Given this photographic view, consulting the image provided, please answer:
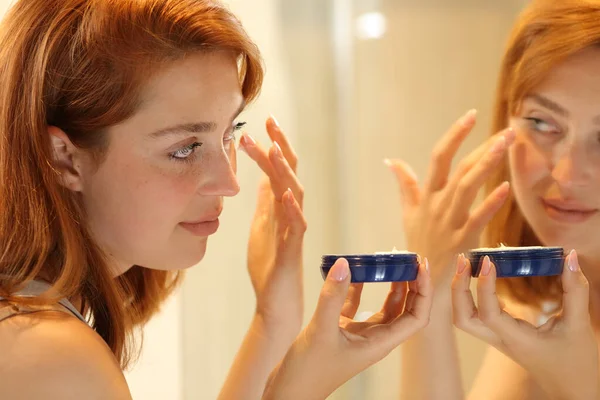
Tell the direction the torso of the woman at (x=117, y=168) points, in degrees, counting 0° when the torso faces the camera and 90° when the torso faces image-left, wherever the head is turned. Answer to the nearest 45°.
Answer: approximately 270°
